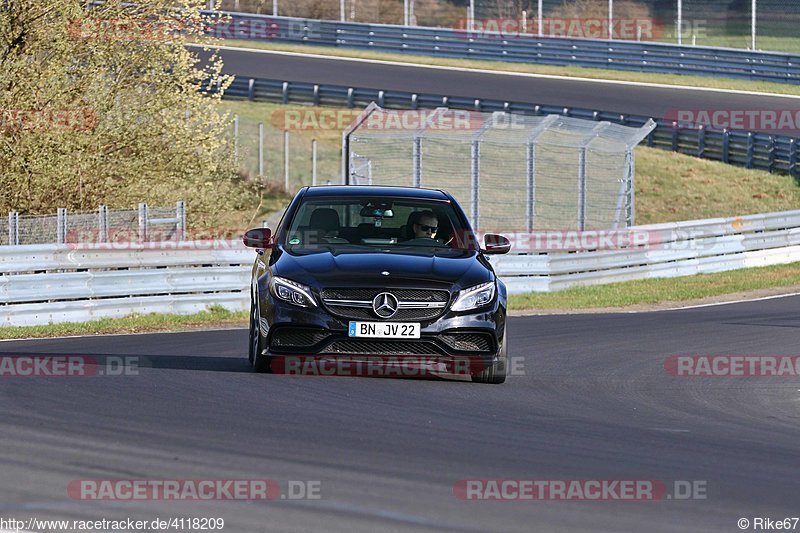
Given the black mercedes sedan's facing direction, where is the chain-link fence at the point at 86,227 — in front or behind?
behind

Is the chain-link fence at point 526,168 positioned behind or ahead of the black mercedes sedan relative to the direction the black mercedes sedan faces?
behind

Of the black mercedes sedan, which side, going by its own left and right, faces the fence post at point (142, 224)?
back

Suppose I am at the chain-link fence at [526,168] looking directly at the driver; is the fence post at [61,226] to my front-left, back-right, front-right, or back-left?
front-right

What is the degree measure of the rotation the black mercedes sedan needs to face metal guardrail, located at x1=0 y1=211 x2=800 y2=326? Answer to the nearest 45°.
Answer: approximately 180°

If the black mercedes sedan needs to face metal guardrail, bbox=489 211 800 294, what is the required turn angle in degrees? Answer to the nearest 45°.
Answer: approximately 180°

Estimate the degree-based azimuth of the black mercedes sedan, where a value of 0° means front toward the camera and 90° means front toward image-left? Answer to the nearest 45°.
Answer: approximately 0°

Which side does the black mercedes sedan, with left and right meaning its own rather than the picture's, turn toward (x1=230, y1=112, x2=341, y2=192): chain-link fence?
back

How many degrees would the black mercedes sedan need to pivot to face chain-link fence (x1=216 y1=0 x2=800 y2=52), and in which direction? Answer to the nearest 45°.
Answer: approximately 180°
